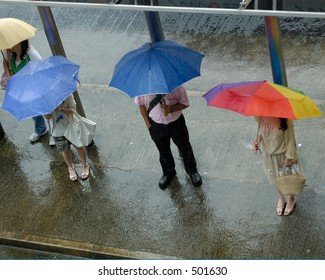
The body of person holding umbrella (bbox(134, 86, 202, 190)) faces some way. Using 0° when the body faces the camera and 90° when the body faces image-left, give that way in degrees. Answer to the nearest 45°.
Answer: approximately 0°

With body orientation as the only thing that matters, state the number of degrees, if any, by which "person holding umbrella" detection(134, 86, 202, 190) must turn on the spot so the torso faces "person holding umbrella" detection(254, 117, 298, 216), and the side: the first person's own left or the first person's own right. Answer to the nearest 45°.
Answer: approximately 45° to the first person's own left

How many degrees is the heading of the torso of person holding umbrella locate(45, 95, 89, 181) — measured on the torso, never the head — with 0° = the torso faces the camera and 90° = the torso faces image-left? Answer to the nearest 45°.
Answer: approximately 0°

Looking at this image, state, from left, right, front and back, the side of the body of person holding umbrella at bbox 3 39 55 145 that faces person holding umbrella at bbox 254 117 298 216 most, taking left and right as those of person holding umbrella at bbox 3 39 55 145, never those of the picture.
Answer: left

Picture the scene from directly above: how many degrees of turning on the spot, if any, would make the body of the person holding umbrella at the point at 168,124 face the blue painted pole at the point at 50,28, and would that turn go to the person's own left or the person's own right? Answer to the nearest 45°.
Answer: approximately 135° to the person's own right

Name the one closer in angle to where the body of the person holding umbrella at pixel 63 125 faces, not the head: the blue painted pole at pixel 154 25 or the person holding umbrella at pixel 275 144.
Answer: the person holding umbrella

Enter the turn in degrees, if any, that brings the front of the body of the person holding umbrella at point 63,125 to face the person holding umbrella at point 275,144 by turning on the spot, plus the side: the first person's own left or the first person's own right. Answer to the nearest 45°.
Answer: approximately 45° to the first person's own left
